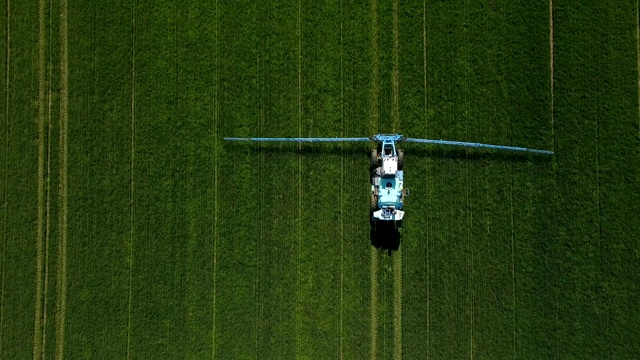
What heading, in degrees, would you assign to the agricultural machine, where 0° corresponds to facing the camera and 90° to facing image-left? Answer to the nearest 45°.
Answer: approximately 0°
